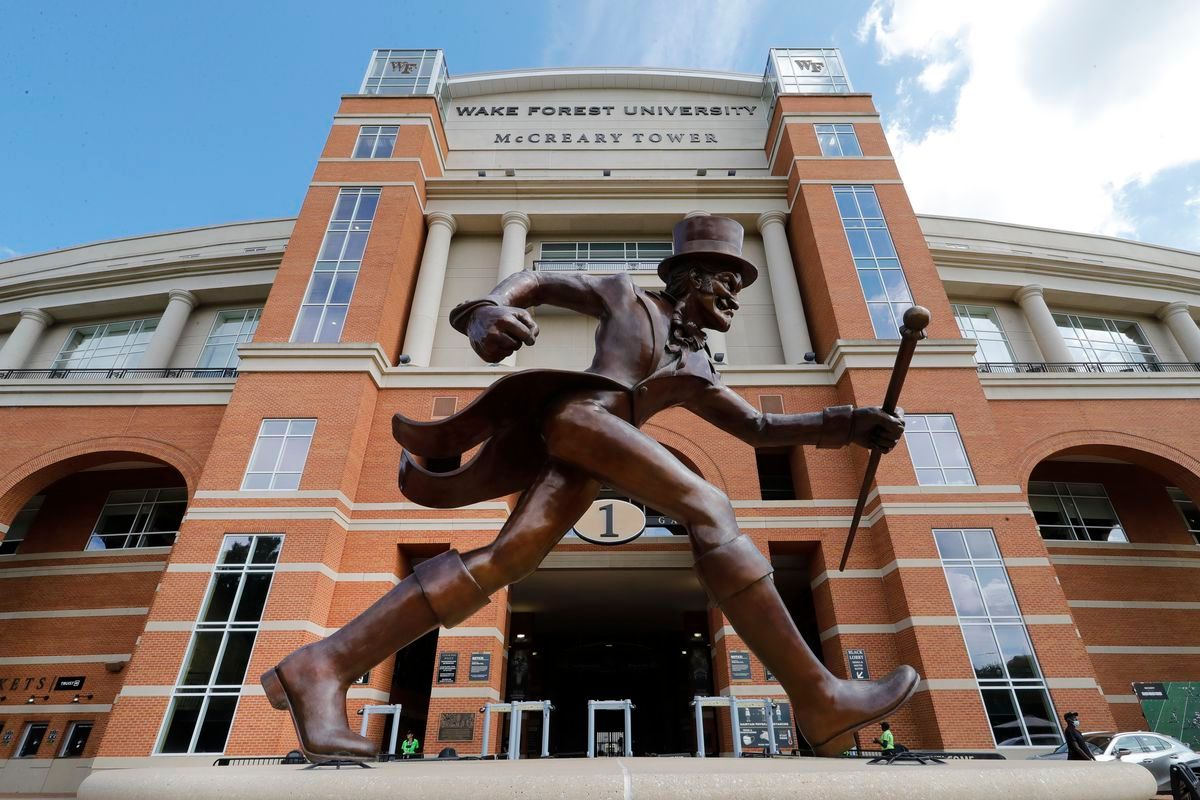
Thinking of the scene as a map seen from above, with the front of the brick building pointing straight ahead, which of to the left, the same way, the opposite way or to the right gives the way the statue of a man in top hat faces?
to the left

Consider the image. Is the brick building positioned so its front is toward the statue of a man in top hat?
yes

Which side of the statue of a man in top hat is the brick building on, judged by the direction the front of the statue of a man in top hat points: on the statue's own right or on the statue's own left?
on the statue's own left

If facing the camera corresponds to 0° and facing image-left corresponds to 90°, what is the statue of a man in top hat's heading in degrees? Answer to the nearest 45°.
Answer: approximately 270°

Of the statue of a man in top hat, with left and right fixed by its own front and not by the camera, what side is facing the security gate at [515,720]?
left

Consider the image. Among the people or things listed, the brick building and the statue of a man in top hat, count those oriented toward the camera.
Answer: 1

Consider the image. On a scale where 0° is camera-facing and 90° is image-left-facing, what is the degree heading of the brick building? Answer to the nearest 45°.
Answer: approximately 0°
